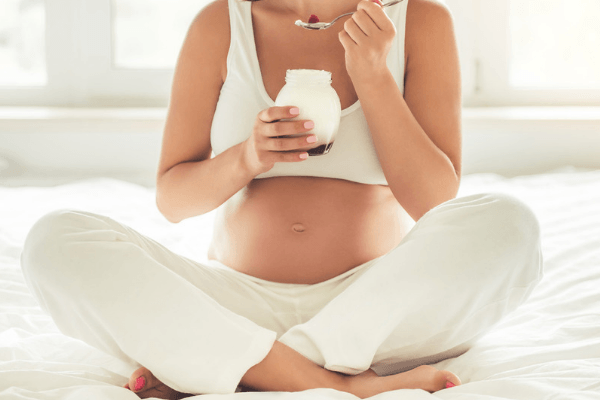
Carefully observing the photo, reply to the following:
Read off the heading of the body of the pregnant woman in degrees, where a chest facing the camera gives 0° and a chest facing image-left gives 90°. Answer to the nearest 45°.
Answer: approximately 0°
